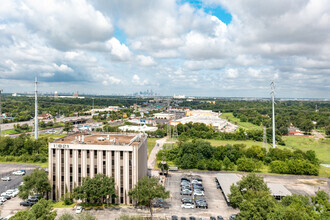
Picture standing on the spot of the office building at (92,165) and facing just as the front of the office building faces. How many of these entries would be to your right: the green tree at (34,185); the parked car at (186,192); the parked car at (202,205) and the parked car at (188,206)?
1

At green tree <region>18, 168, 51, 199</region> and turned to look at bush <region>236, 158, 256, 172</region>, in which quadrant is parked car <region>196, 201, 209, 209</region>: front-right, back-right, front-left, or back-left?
front-right

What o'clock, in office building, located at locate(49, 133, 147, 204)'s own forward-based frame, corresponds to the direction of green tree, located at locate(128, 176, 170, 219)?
The green tree is roughly at 10 o'clock from the office building.

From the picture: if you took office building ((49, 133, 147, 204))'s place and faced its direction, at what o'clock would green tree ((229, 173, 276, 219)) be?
The green tree is roughly at 10 o'clock from the office building.

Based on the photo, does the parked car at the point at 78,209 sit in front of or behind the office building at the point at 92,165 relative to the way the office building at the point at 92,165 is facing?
in front

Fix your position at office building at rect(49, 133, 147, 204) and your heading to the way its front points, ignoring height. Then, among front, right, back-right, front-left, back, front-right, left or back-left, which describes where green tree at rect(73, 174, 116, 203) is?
front

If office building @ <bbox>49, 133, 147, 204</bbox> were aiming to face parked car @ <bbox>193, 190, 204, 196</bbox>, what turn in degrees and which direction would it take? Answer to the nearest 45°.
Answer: approximately 90° to its left

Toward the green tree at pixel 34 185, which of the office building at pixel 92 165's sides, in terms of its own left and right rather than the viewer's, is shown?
right

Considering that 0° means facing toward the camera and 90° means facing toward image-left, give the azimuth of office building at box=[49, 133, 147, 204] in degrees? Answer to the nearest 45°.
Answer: approximately 0°
